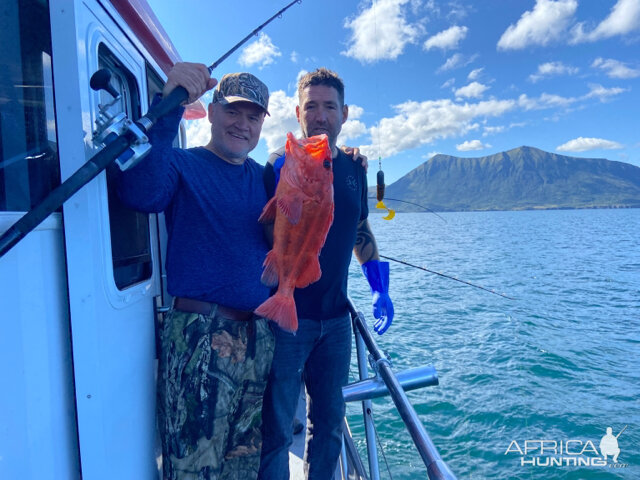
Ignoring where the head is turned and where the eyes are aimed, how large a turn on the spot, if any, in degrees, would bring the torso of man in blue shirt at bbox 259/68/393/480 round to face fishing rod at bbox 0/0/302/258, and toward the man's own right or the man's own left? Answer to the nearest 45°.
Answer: approximately 45° to the man's own right

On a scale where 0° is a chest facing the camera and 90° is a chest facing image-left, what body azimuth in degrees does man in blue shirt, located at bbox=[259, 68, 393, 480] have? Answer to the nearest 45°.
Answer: approximately 0°

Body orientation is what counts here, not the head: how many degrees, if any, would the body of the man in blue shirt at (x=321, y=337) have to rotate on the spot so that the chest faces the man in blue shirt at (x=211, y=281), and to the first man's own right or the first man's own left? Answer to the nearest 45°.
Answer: approximately 45° to the first man's own right
